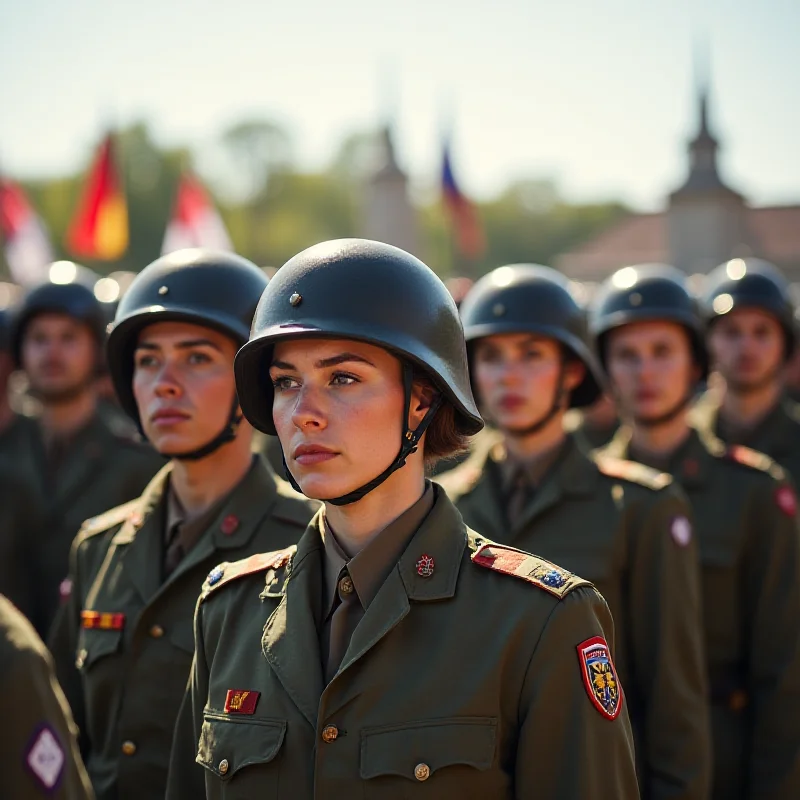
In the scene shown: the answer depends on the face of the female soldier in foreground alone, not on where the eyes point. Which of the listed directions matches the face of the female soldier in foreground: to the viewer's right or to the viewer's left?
to the viewer's left

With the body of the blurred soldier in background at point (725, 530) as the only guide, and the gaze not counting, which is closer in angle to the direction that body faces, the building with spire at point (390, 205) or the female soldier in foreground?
the female soldier in foreground

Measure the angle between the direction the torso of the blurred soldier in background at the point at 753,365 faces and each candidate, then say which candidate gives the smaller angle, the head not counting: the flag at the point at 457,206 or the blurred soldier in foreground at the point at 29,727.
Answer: the blurred soldier in foreground

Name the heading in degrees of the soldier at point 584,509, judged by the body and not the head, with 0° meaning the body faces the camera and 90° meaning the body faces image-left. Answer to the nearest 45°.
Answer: approximately 45°
